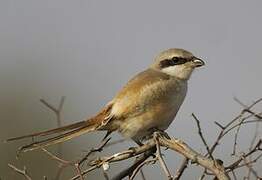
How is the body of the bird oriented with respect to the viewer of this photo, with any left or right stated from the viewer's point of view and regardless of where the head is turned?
facing to the right of the viewer
